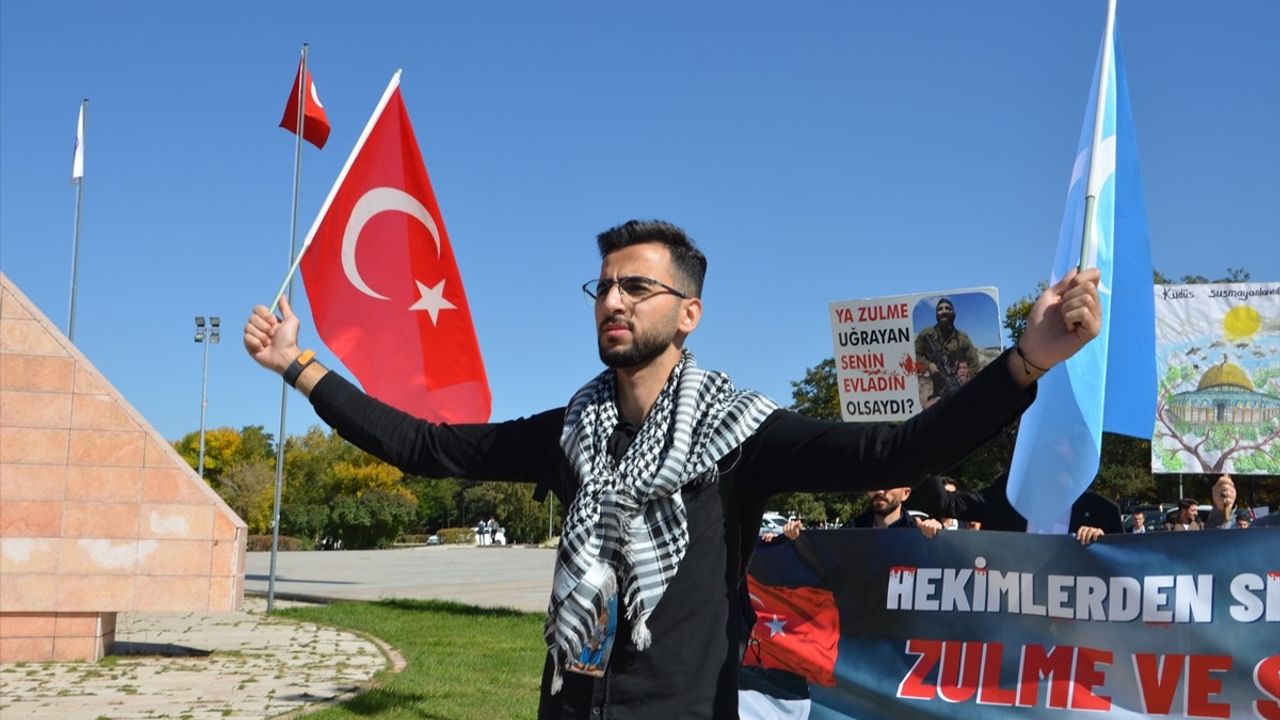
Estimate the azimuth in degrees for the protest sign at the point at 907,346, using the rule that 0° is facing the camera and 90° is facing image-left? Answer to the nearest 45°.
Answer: approximately 0°

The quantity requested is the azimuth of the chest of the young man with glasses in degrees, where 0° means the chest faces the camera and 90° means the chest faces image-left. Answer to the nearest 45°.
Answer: approximately 45°

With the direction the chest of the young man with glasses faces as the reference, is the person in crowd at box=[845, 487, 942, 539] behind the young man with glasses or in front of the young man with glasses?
behind

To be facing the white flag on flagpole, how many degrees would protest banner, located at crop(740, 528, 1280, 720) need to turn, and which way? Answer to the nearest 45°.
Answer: approximately 135° to its right

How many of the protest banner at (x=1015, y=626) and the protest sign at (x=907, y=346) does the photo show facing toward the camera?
2
